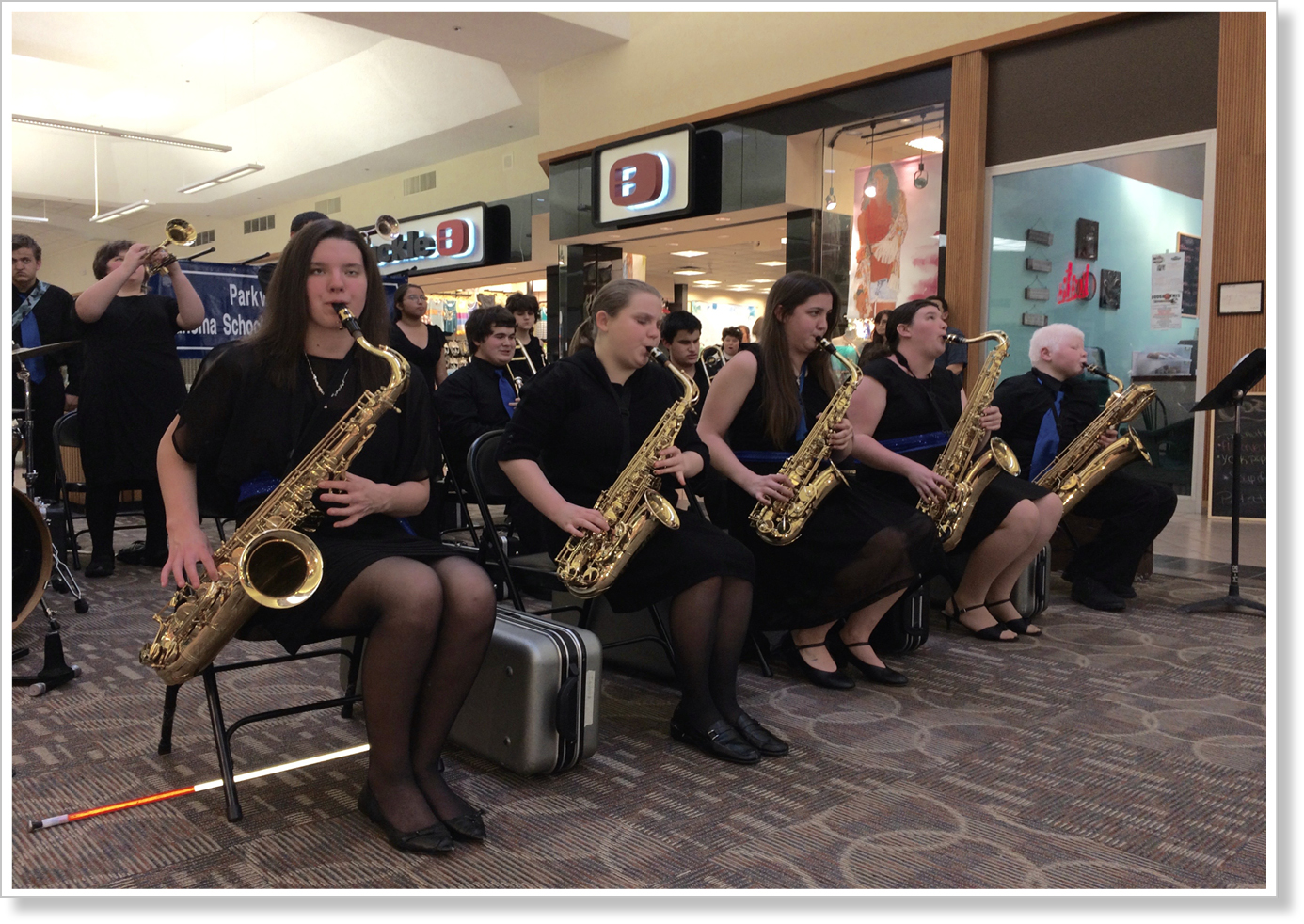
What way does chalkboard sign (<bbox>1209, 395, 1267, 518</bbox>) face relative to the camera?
toward the camera

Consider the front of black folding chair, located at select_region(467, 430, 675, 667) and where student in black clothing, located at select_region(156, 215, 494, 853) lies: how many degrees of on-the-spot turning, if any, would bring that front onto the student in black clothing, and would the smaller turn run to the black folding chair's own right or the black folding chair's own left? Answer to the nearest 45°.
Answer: approximately 45° to the black folding chair's own right

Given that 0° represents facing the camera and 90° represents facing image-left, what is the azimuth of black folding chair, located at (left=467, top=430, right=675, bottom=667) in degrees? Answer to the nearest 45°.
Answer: approximately 315°

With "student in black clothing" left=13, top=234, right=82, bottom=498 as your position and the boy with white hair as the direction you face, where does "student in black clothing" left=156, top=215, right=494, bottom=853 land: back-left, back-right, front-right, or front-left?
front-right

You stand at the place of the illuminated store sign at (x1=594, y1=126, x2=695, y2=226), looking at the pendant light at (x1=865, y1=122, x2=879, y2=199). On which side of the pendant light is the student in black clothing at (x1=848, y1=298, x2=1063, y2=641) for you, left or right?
right

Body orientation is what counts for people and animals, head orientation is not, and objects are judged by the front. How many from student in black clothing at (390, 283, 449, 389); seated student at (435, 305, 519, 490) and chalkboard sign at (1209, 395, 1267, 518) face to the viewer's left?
0

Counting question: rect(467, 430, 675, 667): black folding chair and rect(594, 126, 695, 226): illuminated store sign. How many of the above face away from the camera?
0

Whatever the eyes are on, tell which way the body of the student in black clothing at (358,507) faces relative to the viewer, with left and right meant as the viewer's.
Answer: facing the viewer and to the right of the viewer

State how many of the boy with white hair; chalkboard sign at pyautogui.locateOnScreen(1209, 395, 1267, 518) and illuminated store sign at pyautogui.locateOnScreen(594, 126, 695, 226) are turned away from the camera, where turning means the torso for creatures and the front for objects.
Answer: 0

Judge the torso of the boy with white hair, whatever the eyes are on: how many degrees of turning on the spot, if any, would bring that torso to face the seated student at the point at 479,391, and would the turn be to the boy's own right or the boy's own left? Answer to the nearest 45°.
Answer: approximately 135° to the boy's own right

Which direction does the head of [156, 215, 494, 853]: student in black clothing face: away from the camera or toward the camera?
toward the camera

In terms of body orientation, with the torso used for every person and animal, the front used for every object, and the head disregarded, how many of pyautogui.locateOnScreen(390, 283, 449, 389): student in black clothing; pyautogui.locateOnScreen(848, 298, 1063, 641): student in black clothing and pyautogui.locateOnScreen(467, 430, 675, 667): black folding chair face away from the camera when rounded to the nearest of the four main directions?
0
